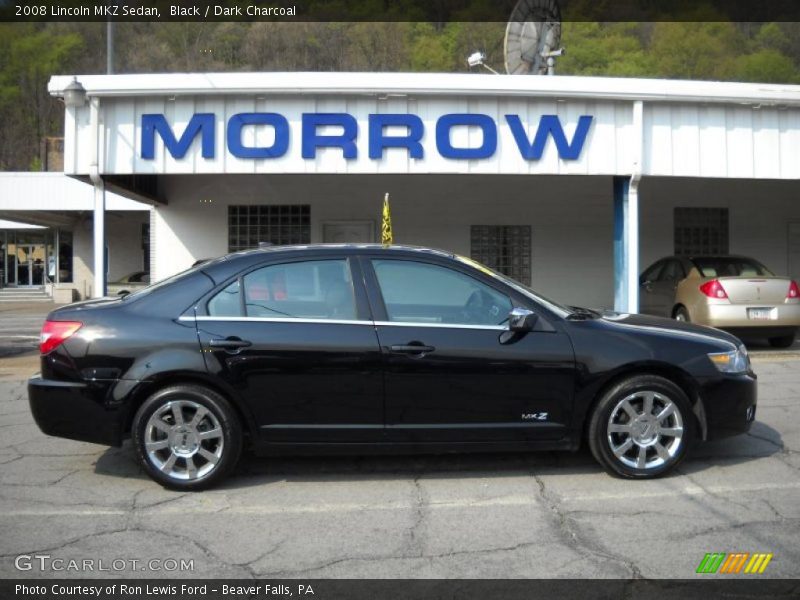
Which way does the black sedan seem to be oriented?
to the viewer's right

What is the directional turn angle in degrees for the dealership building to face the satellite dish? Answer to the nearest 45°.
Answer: approximately 135° to its left

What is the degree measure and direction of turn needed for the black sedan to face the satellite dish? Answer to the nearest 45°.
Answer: approximately 90° to its left

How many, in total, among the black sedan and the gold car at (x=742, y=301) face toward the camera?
0

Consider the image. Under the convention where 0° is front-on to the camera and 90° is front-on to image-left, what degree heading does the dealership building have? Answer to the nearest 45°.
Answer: approximately 0°

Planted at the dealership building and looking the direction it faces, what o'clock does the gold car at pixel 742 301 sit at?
The gold car is roughly at 9 o'clock from the dealership building.

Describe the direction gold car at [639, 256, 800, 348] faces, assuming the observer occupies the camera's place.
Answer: facing away from the viewer and to the left of the viewer

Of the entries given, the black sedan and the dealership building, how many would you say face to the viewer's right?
1

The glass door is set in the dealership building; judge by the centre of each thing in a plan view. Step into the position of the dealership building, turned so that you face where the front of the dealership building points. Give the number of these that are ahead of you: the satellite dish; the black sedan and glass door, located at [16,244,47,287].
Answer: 1

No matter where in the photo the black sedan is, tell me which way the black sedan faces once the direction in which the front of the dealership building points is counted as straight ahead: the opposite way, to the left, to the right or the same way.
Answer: to the left

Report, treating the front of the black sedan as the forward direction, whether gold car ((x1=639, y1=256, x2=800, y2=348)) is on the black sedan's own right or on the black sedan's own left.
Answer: on the black sedan's own left

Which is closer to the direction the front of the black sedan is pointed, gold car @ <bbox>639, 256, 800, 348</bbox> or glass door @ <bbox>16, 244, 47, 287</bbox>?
the gold car

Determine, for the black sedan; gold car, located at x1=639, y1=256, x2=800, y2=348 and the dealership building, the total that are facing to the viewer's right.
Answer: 1
